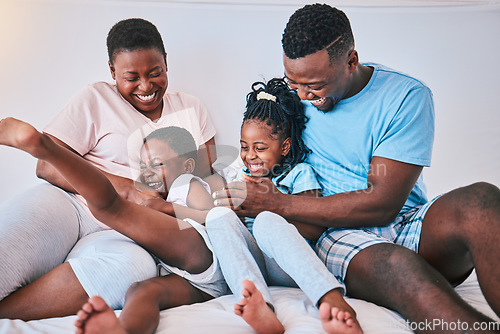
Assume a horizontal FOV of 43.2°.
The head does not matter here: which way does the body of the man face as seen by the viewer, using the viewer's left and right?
facing the viewer and to the left of the viewer

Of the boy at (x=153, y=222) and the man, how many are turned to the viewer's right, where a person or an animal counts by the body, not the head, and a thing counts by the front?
0

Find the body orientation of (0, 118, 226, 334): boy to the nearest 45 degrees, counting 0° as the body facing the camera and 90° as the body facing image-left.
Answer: approximately 45°
